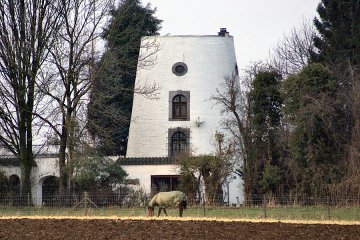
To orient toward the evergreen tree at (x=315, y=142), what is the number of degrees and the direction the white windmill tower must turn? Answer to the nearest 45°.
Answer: approximately 45° to its left

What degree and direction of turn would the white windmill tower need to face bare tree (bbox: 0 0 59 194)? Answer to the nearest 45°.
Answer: approximately 45° to its right

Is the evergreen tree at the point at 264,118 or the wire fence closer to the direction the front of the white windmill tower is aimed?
the wire fence

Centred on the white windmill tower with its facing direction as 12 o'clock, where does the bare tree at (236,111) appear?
The bare tree is roughly at 10 o'clock from the white windmill tower.

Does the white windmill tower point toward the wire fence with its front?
yes

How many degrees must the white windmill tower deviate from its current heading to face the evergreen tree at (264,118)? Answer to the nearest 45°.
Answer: approximately 45° to its left

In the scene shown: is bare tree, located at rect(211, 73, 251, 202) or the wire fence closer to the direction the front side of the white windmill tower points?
the wire fence

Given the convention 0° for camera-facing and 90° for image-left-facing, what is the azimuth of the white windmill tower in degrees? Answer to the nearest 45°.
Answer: approximately 0°
